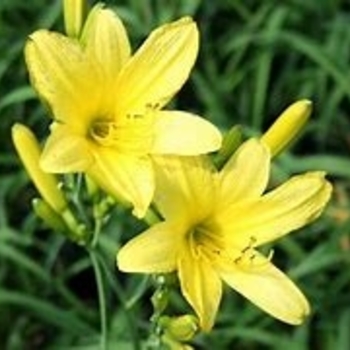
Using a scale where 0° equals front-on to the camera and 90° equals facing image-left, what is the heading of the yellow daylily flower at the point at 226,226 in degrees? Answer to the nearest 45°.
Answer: approximately 315°
